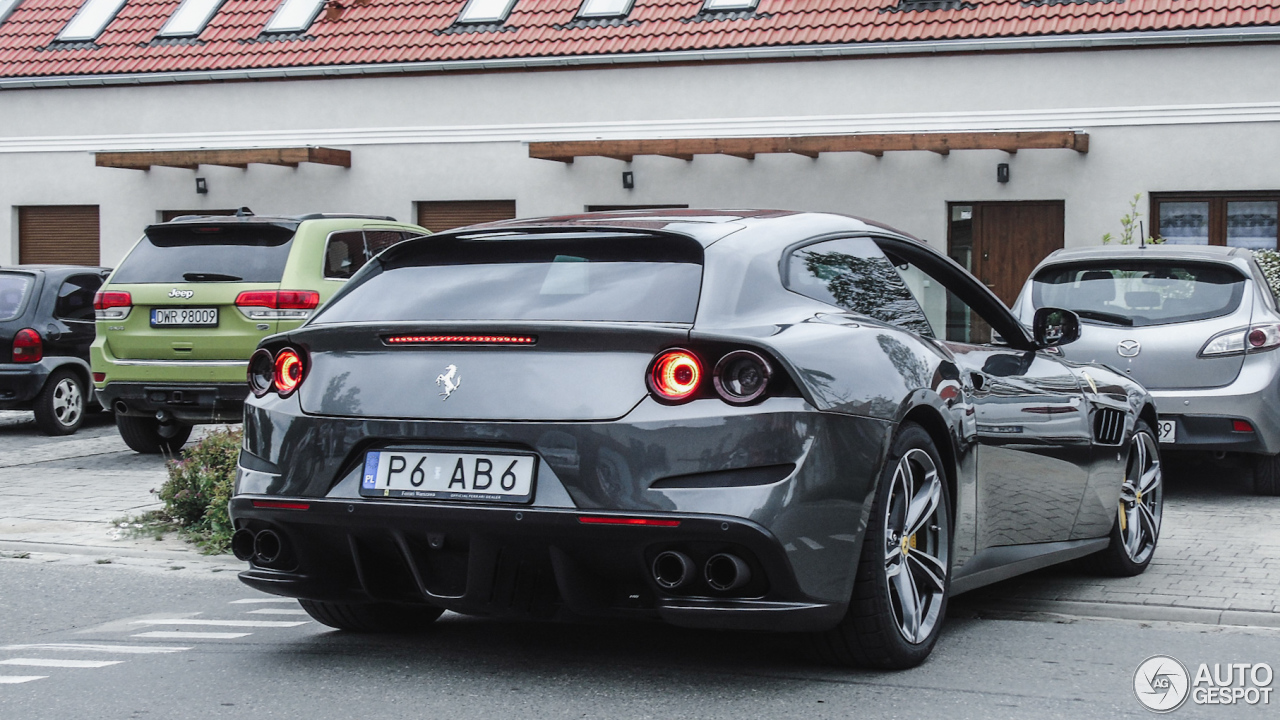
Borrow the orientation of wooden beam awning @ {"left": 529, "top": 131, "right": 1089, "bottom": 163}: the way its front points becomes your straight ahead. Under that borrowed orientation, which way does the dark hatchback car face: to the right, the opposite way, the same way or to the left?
the opposite way

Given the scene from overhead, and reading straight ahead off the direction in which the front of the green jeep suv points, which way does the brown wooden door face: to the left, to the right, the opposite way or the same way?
the opposite way

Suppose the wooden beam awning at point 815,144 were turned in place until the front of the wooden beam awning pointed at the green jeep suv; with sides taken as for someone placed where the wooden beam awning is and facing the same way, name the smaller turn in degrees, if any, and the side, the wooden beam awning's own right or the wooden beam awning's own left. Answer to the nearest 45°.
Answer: approximately 45° to the wooden beam awning's own right

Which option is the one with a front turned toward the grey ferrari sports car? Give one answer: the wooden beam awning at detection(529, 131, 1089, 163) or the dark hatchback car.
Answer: the wooden beam awning

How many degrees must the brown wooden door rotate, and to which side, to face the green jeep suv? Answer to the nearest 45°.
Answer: approximately 45° to its right

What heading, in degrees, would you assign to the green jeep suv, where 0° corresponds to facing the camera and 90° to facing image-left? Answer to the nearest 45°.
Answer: approximately 225°

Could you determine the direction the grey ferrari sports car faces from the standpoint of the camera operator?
facing away from the viewer and to the right of the viewer

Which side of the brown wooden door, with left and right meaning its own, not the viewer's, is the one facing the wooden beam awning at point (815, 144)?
right

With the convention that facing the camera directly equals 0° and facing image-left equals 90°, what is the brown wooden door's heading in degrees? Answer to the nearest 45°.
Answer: approximately 0°

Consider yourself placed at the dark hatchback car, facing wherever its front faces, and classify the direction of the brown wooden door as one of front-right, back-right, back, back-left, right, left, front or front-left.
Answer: front-right

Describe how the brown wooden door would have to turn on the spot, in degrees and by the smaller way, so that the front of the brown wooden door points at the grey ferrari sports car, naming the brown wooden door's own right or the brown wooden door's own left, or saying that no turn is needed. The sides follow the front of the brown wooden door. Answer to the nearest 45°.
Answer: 0° — it already faces it

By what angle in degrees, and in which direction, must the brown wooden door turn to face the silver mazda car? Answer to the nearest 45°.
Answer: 0° — it already faces it

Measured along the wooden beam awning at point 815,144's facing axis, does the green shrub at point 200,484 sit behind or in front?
in front
